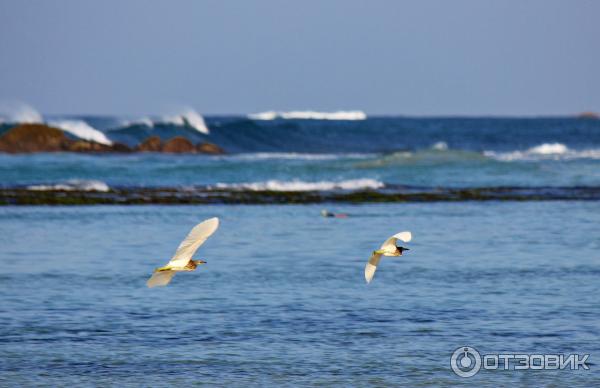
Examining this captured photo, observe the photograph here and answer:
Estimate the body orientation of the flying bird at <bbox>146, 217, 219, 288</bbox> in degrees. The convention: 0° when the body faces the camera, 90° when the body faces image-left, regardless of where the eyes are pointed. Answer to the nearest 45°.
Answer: approximately 270°

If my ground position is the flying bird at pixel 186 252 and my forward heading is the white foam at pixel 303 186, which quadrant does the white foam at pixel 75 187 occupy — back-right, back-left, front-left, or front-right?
front-left

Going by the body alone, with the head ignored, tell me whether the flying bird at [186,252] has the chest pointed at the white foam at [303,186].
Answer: no

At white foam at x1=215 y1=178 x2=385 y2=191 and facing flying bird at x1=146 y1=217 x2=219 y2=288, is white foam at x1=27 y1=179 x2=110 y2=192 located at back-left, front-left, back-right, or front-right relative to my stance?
front-right

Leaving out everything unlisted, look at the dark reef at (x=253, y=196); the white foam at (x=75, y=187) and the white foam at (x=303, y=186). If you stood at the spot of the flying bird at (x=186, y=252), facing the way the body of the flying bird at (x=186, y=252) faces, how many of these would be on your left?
3

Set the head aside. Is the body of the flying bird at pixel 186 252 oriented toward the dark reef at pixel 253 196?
no

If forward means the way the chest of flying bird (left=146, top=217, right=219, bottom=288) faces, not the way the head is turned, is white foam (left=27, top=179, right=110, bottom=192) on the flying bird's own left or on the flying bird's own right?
on the flying bird's own left
